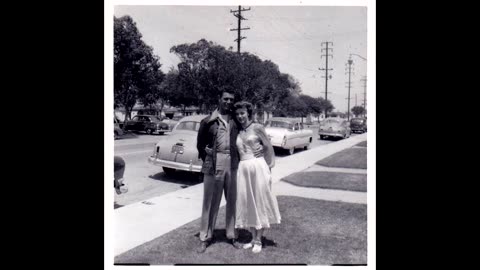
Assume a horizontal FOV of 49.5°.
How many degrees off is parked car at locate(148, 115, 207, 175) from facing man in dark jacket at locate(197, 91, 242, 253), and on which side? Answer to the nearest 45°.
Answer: approximately 135° to its right

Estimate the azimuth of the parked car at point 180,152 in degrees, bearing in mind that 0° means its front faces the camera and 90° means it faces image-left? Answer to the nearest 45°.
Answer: approximately 225°

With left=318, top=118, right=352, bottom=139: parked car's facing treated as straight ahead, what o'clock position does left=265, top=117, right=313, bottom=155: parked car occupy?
left=265, top=117, right=313, bottom=155: parked car is roughly at 5 o'clock from left=318, top=118, right=352, bottom=139: parked car.

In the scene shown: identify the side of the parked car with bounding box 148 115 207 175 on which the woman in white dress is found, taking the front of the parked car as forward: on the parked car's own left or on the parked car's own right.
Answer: on the parked car's own right

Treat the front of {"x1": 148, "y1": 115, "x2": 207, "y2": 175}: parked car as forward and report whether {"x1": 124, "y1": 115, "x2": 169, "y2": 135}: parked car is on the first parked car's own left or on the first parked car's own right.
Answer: on the first parked car's own left

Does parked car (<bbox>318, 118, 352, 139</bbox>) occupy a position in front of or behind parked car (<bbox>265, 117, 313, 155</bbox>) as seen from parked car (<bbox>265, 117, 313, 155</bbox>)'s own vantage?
in front

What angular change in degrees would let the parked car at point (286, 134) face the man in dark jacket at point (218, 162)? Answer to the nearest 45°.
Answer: approximately 135° to its right

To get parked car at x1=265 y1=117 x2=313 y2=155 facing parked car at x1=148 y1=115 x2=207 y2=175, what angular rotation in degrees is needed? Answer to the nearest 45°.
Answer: approximately 135° to its right

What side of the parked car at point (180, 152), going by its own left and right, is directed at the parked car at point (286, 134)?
front
